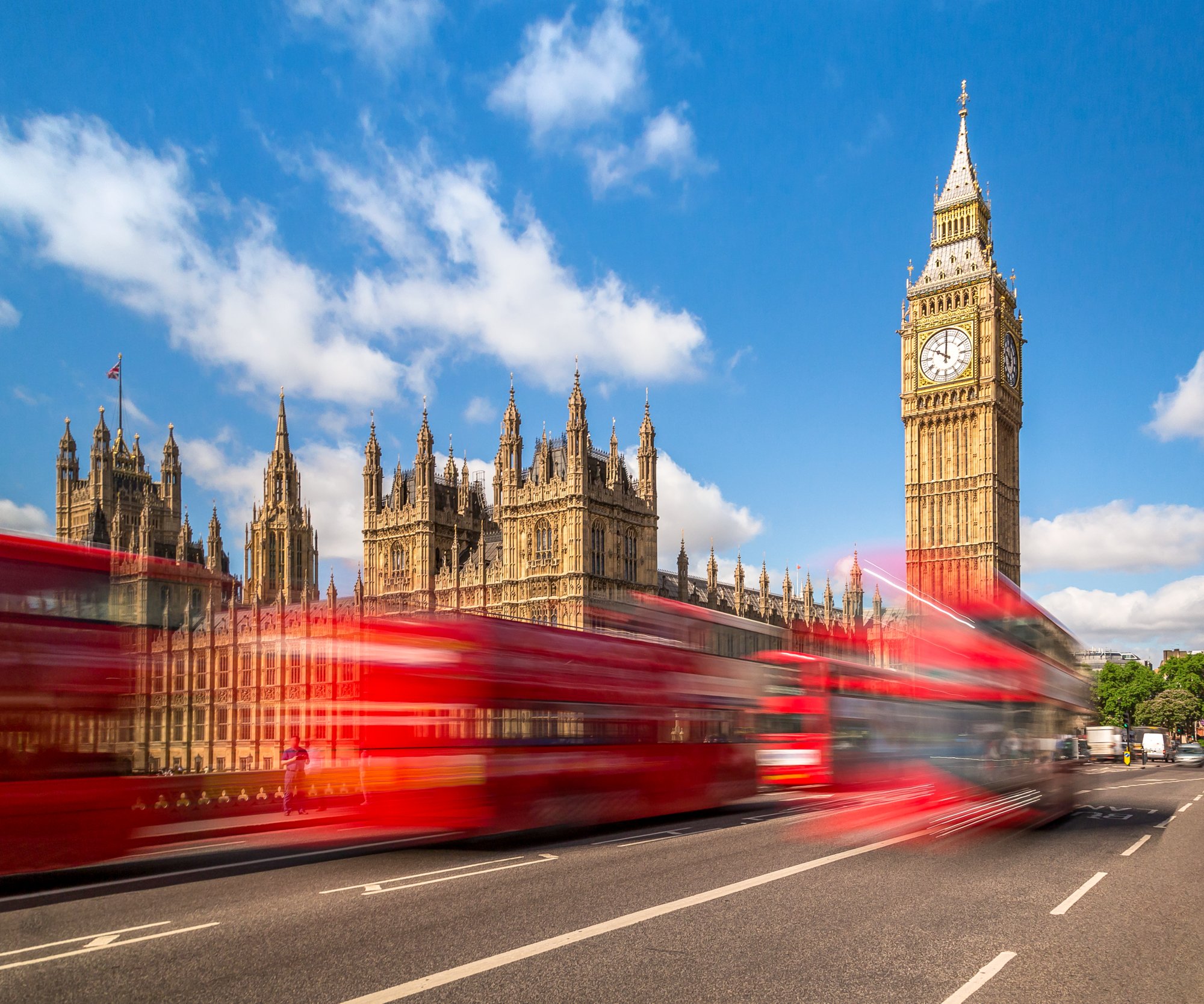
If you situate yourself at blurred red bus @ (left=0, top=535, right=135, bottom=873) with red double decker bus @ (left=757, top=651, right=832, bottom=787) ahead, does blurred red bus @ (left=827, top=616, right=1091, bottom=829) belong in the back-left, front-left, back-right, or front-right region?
front-right

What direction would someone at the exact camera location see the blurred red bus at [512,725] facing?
facing away from the viewer and to the right of the viewer

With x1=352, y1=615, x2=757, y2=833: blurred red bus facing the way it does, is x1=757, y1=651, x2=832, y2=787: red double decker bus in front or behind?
in front

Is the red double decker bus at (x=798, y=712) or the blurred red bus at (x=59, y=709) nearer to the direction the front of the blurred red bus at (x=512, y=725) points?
the red double decker bus

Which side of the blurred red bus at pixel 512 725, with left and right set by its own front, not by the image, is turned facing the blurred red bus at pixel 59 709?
back

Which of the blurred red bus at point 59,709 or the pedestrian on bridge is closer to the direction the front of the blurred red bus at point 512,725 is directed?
the pedestrian on bridge
